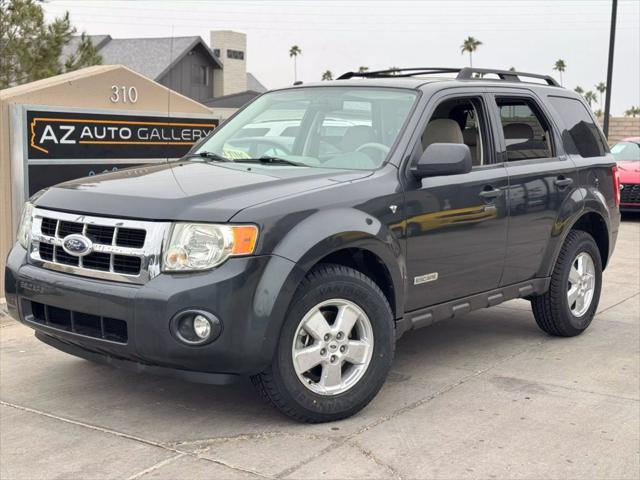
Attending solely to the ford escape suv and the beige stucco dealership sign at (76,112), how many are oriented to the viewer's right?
0

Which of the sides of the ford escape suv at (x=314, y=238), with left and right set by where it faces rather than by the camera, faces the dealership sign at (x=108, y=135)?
right

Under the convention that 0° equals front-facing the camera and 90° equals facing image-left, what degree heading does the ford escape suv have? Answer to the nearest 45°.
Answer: approximately 45°

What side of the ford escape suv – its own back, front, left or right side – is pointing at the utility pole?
back

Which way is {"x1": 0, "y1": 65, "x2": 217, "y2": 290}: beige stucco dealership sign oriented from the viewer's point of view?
toward the camera

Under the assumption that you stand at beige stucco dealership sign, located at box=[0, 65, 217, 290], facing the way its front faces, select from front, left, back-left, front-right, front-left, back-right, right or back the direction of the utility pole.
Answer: back-left
